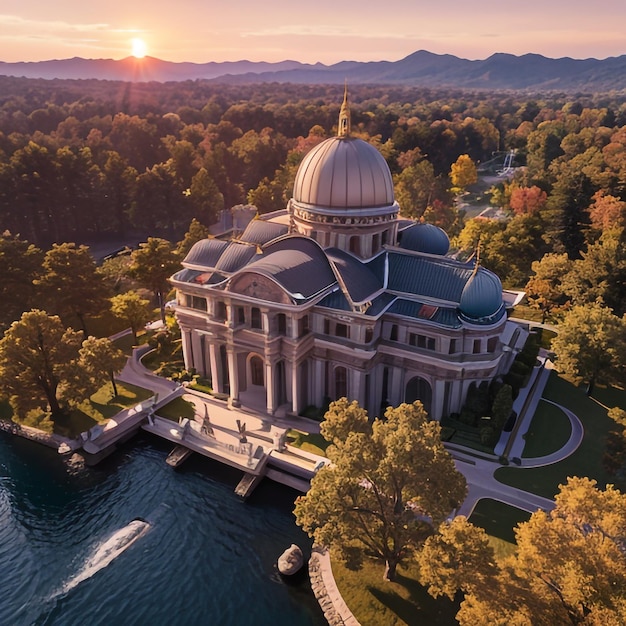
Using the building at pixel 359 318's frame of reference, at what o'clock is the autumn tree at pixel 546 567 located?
The autumn tree is roughly at 10 o'clock from the building.

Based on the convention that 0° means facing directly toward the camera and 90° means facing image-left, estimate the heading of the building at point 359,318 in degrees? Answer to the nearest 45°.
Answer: approximately 45°

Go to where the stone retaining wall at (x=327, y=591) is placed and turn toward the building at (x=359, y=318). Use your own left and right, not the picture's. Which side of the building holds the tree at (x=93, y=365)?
left

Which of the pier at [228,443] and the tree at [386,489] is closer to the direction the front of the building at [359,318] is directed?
the pier

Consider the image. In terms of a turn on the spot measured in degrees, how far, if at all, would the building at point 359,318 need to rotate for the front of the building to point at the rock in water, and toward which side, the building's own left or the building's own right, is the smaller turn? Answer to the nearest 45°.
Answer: approximately 45° to the building's own left

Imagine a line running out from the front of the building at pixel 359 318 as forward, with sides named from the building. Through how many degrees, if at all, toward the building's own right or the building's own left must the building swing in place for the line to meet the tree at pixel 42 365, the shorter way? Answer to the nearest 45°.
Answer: approximately 45° to the building's own right

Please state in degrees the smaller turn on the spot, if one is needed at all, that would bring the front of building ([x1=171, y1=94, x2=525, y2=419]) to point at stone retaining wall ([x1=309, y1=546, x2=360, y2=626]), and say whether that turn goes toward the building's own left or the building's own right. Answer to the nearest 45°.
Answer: approximately 45° to the building's own left

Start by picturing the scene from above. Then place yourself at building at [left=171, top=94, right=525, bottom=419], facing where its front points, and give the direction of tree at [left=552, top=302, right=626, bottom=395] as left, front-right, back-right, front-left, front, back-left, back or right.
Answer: back-left
